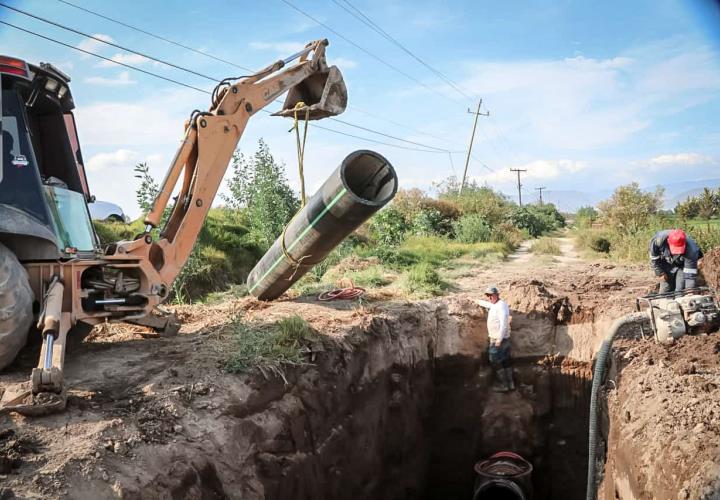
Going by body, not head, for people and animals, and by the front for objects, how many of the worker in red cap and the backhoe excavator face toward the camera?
1

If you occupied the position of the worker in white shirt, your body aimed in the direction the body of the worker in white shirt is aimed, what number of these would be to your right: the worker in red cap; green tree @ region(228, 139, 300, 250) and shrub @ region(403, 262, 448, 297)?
2

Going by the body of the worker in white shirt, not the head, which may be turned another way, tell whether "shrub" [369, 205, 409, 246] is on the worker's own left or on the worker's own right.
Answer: on the worker's own right

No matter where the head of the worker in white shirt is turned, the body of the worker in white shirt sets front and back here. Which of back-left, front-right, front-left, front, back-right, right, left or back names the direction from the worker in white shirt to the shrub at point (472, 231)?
back-right

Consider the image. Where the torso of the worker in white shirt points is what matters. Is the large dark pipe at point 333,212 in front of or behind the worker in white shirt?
in front

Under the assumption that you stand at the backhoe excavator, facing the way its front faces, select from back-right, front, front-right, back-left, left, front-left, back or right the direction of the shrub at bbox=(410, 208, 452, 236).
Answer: right

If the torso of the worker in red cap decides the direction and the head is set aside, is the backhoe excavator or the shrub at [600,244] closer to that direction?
the backhoe excavator

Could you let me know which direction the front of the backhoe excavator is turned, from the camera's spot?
facing away from the viewer and to the left of the viewer

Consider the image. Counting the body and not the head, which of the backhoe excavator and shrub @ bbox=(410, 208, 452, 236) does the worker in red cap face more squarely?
the backhoe excavator

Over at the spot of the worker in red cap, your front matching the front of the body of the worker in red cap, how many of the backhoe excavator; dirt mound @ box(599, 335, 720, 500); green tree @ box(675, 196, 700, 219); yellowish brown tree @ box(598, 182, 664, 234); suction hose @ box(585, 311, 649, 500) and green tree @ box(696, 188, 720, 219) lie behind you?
3

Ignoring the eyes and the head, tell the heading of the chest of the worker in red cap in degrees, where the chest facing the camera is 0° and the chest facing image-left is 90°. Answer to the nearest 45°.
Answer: approximately 0°

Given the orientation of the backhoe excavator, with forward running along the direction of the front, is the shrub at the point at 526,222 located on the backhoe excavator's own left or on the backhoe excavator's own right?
on the backhoe excavator's own right
